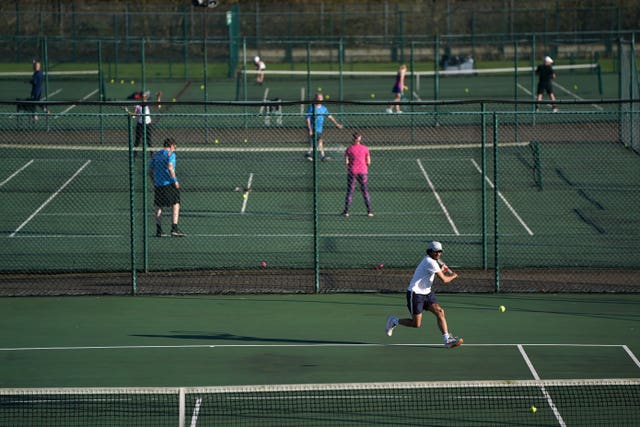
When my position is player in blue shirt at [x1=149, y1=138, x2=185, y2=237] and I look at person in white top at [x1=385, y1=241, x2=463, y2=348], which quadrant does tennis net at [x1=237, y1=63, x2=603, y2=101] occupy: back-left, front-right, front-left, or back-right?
back-left

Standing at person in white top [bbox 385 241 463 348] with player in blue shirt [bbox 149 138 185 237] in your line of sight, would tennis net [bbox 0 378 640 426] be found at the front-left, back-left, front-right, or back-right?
back-left

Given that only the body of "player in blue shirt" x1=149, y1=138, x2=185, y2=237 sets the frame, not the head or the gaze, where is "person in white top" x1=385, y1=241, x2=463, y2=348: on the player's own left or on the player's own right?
on the player's own right

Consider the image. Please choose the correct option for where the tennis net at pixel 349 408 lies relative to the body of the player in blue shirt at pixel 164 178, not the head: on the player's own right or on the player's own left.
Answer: on the player's own right

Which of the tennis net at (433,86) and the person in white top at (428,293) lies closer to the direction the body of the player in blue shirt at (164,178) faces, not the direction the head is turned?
the tennis net

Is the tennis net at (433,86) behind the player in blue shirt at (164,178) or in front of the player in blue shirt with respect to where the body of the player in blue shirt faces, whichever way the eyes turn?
in front

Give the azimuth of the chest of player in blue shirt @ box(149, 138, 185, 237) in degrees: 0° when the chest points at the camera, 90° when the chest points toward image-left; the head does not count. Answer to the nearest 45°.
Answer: approximately 225°
